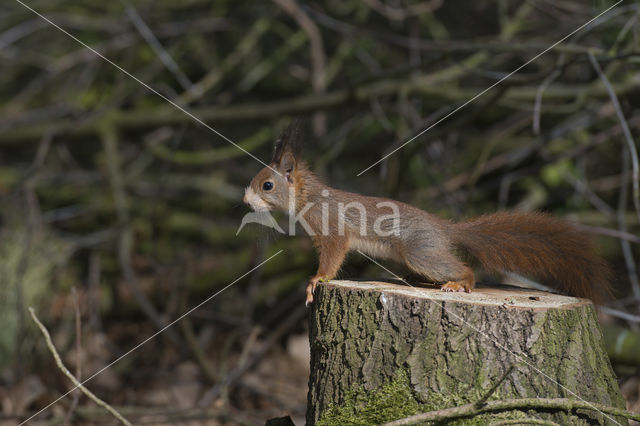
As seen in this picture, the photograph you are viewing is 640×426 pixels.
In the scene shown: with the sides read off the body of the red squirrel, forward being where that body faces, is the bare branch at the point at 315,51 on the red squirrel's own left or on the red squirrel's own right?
on the red squirrel's own right

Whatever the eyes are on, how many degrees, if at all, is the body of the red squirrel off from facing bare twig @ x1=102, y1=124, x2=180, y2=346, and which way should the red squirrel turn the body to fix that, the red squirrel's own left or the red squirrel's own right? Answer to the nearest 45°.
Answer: approximately 45° to the red squirrel's own right

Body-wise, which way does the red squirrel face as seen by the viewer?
to the viewer's left
